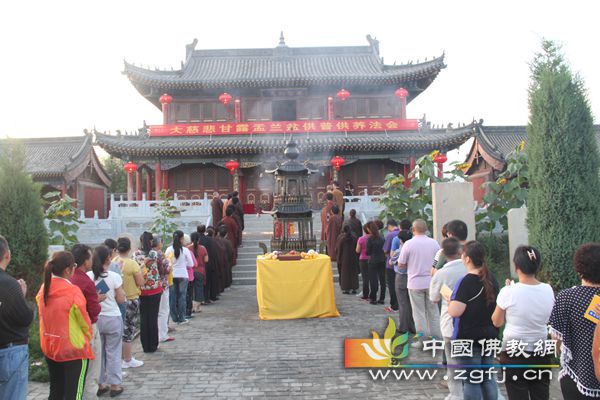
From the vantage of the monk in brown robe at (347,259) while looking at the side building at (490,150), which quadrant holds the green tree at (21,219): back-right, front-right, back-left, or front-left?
back-left

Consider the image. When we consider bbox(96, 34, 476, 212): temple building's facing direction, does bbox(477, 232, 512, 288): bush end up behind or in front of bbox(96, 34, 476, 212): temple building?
in front

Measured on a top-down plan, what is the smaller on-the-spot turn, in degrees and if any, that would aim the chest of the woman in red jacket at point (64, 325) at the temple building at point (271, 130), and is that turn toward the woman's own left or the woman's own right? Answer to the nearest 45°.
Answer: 0° — they already face it

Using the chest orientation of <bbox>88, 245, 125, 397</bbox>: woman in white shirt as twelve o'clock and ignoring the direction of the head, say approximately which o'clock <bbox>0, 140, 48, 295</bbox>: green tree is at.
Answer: The green tree is roughly at 10 o'clock from the woman in white shirt.

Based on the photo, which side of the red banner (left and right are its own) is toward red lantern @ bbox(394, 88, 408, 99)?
left

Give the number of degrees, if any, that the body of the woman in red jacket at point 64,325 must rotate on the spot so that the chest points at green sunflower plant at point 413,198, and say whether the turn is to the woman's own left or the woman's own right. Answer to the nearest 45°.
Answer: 0° — they already face it

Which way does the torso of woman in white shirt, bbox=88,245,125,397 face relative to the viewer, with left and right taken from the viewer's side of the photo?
facing away from the viewer and to the right of the viewer

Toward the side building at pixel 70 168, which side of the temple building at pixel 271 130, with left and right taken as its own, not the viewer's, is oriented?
right

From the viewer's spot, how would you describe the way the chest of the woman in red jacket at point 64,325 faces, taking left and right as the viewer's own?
facing away from the viewer and to the right of the viewer

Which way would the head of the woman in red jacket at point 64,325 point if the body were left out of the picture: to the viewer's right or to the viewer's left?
to the viewer's right

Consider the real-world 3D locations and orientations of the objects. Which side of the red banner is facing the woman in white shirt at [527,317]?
front

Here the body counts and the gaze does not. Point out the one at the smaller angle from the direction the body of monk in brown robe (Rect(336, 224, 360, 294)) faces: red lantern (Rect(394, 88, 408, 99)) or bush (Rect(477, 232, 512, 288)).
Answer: the red lantern

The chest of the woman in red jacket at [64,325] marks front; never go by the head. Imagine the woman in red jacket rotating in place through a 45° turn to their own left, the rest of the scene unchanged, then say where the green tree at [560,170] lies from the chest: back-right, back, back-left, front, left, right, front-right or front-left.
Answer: right

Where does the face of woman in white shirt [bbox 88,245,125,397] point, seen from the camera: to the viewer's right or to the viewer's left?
to the viewer's right
